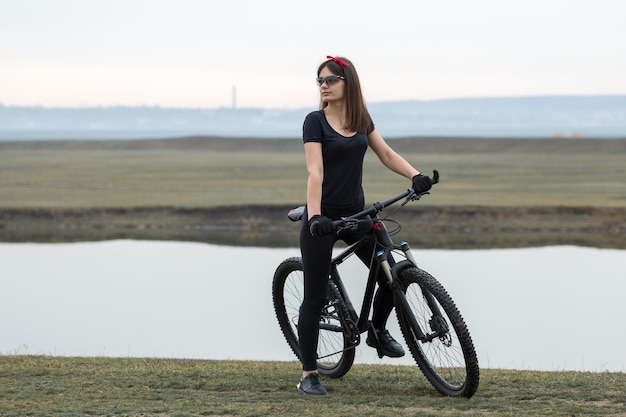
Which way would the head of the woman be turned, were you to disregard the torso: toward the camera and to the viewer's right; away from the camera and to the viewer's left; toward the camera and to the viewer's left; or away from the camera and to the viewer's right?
toward the camera and to the viewer's left

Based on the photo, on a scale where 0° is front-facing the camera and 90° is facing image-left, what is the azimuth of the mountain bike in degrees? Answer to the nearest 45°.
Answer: approximately 315°
